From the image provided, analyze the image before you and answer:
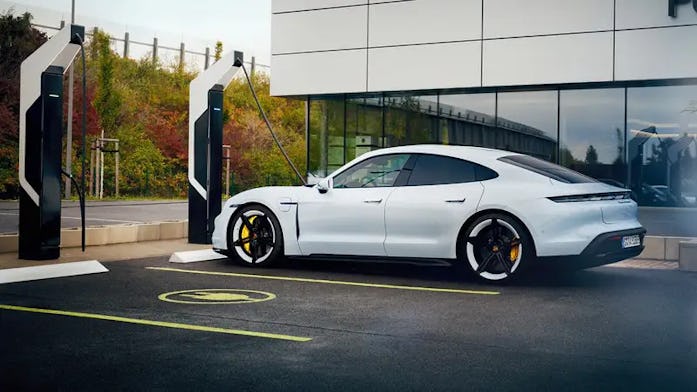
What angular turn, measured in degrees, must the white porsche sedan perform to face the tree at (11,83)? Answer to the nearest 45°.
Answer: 0° — it already faces it

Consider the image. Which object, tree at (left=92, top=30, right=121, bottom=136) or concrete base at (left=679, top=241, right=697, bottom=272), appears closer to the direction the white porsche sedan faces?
the tree

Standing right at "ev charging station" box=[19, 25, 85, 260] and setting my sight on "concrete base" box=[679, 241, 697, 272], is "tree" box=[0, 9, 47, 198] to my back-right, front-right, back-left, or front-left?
back-left

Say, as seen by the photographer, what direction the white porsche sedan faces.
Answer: facing away from the viewer and to the left of the viewer

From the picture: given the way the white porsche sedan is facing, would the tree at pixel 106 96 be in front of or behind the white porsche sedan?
in front

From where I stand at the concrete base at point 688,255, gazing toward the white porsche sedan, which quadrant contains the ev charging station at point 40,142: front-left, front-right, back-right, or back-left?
front-right

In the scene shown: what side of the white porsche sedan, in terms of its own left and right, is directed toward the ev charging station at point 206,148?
front

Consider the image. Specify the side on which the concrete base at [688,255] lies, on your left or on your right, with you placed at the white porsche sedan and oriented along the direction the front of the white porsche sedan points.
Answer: on your right

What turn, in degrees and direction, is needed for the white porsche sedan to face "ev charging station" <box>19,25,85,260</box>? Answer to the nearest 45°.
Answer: approximately 45° to its left
